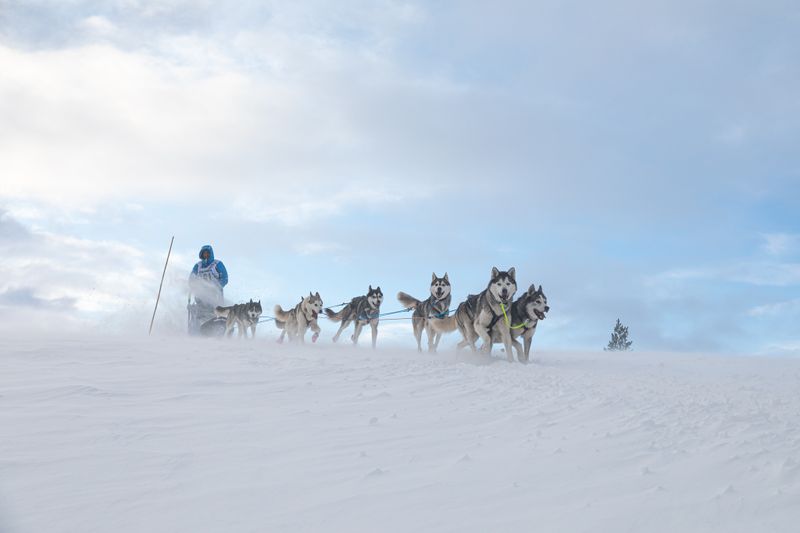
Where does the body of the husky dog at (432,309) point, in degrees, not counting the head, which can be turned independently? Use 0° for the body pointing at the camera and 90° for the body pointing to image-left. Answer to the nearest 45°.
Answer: approximately 315°

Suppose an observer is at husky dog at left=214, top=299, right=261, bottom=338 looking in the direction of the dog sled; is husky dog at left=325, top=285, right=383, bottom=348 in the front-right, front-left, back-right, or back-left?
back-left

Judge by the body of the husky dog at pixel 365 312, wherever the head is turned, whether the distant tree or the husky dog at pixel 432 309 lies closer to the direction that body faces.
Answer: the husky dog

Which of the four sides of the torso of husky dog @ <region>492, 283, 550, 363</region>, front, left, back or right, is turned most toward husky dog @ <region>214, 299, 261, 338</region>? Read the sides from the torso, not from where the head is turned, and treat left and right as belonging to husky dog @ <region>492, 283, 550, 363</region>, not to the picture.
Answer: back

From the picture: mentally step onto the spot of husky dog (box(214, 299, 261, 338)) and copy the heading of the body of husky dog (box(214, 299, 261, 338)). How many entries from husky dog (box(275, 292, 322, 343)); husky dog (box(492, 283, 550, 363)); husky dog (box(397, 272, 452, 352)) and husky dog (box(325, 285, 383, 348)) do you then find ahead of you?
4

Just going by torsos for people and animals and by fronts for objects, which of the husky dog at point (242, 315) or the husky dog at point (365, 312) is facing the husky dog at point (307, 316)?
the husky dog at point (242, 315)

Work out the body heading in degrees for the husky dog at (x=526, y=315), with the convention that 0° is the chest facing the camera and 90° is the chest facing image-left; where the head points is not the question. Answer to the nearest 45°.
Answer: approximately 315°
